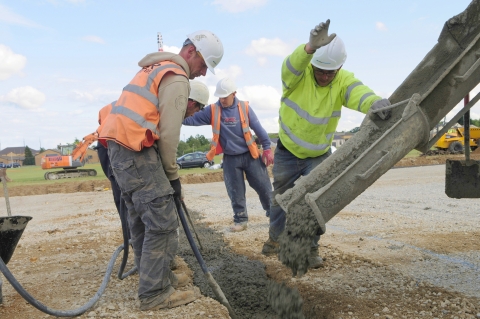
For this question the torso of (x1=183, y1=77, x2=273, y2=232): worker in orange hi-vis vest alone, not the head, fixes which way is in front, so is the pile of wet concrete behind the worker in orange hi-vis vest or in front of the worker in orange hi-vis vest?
in front

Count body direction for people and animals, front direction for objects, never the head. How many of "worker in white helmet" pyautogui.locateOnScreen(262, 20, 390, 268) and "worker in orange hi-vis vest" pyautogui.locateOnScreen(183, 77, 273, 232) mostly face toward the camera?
2

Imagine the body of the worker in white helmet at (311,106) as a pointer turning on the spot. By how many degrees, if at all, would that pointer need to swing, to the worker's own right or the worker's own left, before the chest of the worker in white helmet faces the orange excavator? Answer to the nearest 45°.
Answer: approximately 135° to the worker's own right

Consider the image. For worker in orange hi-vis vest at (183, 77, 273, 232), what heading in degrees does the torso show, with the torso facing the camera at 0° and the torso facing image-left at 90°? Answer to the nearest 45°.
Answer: approximately 0°

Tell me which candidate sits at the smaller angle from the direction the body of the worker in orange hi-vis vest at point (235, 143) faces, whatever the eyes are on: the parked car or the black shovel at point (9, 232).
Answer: the black shovel

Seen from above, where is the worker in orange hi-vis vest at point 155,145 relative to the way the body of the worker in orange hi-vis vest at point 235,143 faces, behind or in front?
in front

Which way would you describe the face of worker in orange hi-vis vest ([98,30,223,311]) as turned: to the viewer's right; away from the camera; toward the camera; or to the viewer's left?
to the viewer's right
